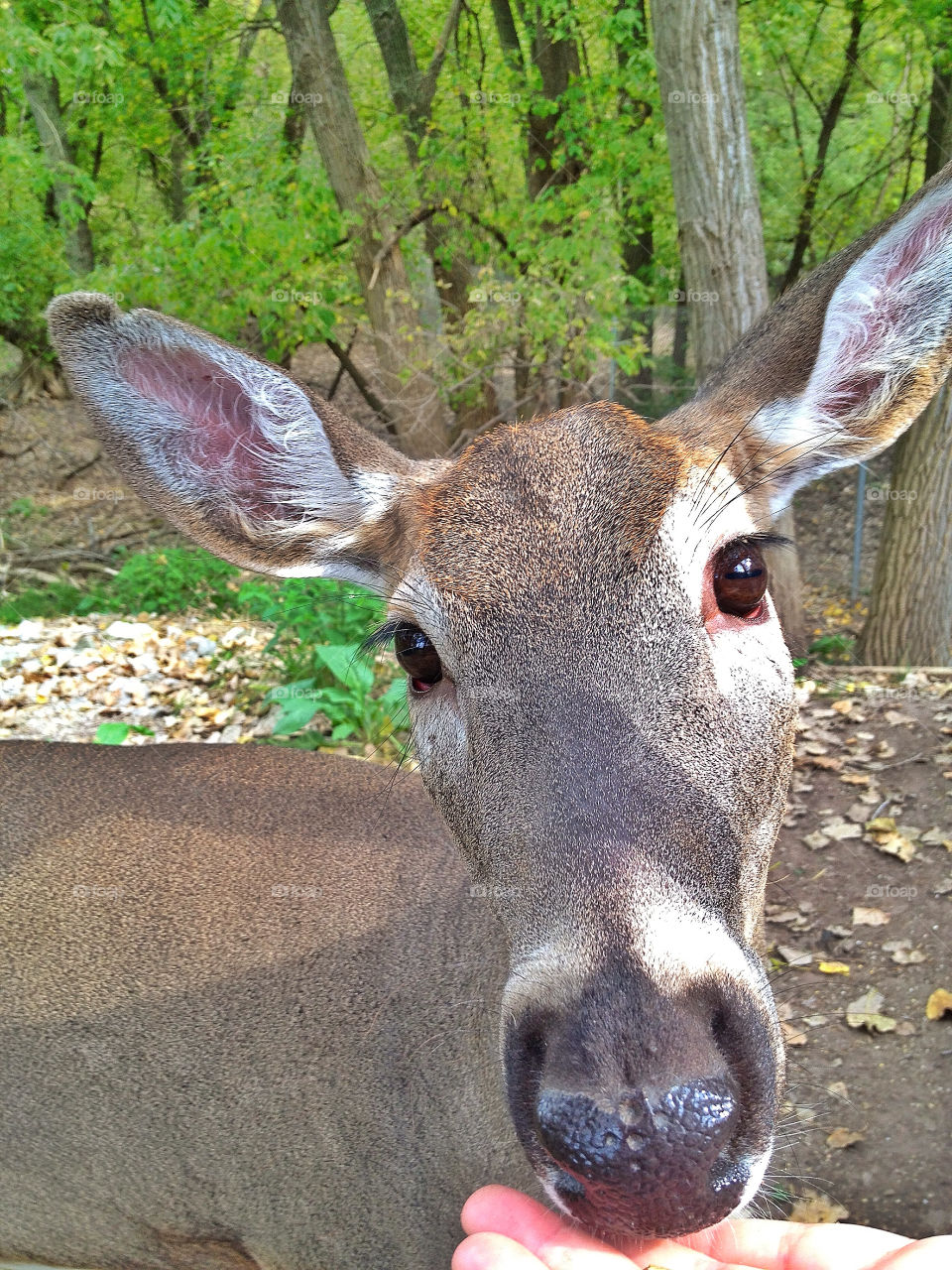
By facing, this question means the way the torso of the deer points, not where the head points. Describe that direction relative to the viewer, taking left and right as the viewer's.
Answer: facing the viewer and to the right of the viewer

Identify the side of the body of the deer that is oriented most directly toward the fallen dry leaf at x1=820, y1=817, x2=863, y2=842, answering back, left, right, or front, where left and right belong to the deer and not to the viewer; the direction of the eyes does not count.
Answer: left

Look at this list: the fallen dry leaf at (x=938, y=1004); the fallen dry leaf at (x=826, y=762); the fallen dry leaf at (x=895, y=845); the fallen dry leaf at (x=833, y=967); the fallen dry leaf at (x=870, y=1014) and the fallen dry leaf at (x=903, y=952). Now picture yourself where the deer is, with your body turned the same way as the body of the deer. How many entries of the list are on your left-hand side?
6

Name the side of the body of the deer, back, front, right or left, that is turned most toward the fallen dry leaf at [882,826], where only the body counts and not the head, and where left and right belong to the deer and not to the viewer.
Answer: left

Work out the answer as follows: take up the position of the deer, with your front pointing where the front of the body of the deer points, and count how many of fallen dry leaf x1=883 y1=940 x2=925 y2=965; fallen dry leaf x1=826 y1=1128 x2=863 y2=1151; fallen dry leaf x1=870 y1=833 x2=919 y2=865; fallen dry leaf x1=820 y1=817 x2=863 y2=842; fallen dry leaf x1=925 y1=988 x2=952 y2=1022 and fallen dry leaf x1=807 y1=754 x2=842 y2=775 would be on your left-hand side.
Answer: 6

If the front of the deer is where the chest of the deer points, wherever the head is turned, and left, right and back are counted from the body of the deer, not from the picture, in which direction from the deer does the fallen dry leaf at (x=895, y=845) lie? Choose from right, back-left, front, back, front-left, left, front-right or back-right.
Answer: left

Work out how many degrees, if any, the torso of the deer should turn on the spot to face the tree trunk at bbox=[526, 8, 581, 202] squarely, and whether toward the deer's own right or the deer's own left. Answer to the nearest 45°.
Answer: approximately 135° to the deer's own left

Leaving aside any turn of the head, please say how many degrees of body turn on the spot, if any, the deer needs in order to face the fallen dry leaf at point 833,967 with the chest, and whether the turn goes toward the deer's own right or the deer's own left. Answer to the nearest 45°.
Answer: approximately 90° to the deer's own left

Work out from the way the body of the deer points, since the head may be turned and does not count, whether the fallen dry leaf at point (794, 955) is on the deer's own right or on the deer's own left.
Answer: on the deer's own left

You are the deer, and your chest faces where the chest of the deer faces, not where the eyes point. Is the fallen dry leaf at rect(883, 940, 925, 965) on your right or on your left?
on your left

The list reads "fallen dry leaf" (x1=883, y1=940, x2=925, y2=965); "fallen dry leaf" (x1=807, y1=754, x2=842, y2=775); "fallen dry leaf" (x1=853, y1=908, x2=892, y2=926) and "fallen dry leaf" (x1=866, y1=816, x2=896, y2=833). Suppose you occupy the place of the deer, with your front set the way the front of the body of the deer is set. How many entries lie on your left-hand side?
4

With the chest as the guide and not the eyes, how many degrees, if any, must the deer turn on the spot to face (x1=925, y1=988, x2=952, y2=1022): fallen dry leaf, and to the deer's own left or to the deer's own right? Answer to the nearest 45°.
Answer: approximately 90° to the deer's own left

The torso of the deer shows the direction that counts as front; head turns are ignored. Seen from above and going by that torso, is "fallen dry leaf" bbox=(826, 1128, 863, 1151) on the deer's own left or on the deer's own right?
on the deer's own left
